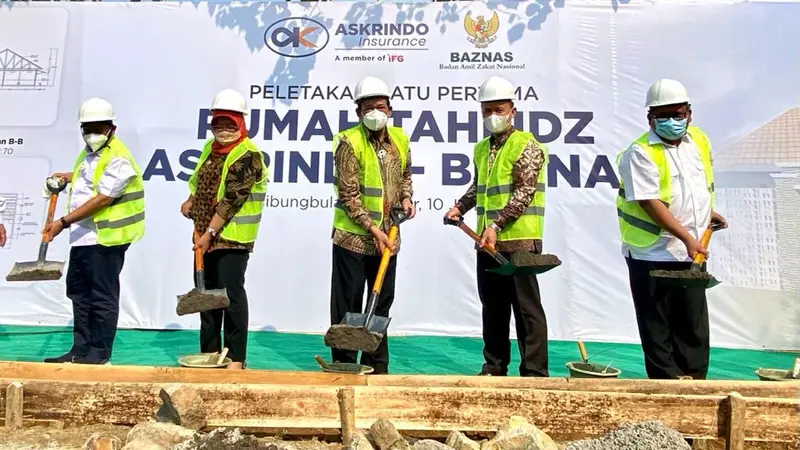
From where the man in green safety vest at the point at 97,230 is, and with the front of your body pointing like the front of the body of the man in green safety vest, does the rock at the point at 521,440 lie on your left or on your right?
on your left

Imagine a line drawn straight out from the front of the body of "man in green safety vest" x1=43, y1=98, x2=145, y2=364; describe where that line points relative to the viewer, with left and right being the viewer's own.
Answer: facing the viewer and to the left of the viewer

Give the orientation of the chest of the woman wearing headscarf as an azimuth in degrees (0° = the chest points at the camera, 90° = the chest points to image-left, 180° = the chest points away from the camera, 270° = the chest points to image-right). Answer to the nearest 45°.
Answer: approximately 45°

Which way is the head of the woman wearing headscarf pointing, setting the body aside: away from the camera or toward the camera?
toward the camera

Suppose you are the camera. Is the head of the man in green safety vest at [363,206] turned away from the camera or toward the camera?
toward the camera

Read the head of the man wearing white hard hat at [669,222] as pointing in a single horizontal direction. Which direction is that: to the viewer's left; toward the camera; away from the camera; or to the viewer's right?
toward the camera

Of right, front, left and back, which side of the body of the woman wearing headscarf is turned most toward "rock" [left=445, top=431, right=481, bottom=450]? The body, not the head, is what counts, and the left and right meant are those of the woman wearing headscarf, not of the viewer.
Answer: left

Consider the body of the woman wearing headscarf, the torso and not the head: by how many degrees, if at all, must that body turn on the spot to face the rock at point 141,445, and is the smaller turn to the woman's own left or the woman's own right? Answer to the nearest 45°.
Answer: approximately 45° to the woman's own left

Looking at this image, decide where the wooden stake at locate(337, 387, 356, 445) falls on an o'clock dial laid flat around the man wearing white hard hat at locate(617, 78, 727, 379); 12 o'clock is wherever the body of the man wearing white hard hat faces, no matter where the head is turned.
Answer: The wooden stake is roughly at 3 o'clock from the man wearing white hard hat.

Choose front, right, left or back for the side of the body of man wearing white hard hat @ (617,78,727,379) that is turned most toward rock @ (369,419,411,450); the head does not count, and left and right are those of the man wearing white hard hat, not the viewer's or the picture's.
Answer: right

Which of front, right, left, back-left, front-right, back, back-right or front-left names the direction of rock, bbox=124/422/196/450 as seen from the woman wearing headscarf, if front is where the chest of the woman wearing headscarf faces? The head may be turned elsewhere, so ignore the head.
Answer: front-left

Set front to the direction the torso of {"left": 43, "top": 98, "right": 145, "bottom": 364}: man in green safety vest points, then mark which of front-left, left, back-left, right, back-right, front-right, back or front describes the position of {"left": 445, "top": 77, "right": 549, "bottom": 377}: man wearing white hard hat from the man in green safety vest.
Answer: left

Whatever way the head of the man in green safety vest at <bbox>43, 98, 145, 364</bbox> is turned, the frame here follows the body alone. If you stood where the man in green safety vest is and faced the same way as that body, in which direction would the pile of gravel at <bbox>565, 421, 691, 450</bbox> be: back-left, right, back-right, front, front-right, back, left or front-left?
left

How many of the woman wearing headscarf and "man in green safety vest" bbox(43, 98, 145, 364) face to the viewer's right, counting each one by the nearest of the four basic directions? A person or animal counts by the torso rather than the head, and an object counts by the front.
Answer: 0

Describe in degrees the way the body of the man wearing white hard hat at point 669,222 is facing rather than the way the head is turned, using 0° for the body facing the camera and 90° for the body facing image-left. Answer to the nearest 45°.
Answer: approximately 315°

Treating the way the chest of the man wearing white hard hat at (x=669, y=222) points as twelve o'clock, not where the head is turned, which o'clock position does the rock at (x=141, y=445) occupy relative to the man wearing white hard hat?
The rock is roughly at 3 o'clock from the man wearing white hard hat.

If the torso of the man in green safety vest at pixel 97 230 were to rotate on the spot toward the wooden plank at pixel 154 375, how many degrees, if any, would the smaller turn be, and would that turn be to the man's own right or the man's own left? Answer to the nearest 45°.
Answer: approximately 45° to the man's own left
